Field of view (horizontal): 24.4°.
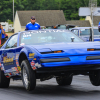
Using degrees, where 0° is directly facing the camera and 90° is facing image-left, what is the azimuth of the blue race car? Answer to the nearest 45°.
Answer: approximately 0°
